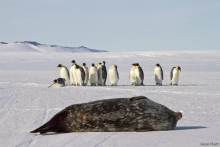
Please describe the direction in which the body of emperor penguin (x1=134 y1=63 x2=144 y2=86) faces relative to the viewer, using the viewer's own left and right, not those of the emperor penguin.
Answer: facing the viewer and to the left of the viewer

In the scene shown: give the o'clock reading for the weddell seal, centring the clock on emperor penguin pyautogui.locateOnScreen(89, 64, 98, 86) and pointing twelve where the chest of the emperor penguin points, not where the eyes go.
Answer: The weddell seal is roughly at 12 o'clock from the emperor penguin.

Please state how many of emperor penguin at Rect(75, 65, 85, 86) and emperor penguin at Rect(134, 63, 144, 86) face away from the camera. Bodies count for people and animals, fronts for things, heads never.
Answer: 0

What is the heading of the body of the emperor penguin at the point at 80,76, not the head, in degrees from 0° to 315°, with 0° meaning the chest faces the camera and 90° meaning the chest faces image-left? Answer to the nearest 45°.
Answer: approximately 45°

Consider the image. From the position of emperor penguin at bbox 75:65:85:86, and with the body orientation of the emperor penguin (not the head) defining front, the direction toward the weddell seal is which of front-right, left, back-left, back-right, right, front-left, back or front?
front-left

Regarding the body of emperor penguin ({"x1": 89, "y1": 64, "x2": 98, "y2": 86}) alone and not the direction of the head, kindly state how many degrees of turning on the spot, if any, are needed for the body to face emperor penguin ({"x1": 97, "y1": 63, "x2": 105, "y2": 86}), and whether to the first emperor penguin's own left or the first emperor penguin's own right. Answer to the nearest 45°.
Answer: approximately 135° to the first emperor penguin's own left

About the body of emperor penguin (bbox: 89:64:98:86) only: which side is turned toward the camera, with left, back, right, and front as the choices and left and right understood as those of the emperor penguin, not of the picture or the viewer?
front
